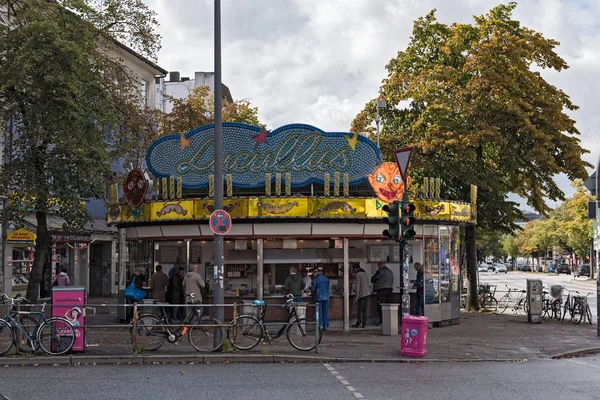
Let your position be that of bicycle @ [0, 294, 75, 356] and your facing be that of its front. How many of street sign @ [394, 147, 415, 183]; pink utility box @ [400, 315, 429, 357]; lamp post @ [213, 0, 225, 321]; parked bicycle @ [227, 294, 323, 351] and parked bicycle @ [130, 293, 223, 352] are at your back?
5

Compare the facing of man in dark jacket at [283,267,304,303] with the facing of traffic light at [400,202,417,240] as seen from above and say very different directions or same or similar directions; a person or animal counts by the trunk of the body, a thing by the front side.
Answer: very different directions

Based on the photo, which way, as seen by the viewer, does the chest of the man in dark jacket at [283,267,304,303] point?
away from the camera

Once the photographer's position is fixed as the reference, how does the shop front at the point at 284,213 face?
facing the viewer

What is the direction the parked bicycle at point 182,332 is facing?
to the viewer's right

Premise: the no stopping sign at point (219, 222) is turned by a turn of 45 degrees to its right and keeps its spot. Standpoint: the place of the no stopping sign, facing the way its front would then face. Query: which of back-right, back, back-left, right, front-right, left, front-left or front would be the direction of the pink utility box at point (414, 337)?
back-left

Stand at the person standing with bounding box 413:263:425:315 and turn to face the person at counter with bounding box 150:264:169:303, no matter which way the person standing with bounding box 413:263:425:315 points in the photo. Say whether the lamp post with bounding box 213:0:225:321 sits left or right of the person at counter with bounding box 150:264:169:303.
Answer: left

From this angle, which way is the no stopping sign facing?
toward the camera

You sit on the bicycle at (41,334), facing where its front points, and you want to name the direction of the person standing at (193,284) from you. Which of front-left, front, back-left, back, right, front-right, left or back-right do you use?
back-right

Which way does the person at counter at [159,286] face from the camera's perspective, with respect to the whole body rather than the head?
away from the camera

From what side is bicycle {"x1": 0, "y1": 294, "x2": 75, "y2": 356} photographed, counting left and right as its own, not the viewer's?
left

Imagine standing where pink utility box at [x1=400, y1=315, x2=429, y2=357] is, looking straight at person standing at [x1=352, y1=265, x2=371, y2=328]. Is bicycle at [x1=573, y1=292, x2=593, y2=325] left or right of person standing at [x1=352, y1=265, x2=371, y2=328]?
right

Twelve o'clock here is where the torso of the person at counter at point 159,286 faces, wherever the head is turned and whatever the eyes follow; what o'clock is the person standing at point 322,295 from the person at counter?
The person standing is roughly at 4 o'clock from the person at counter.

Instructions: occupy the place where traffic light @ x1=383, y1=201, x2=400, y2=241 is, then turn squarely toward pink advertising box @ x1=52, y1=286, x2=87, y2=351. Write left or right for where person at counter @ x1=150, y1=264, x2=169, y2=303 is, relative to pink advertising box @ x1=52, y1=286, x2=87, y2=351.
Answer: right

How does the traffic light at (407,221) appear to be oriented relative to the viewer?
toward the camera

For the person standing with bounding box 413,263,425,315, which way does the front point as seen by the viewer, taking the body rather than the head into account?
to the viewer's left

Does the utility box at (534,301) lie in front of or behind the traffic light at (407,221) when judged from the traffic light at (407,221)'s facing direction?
behind
